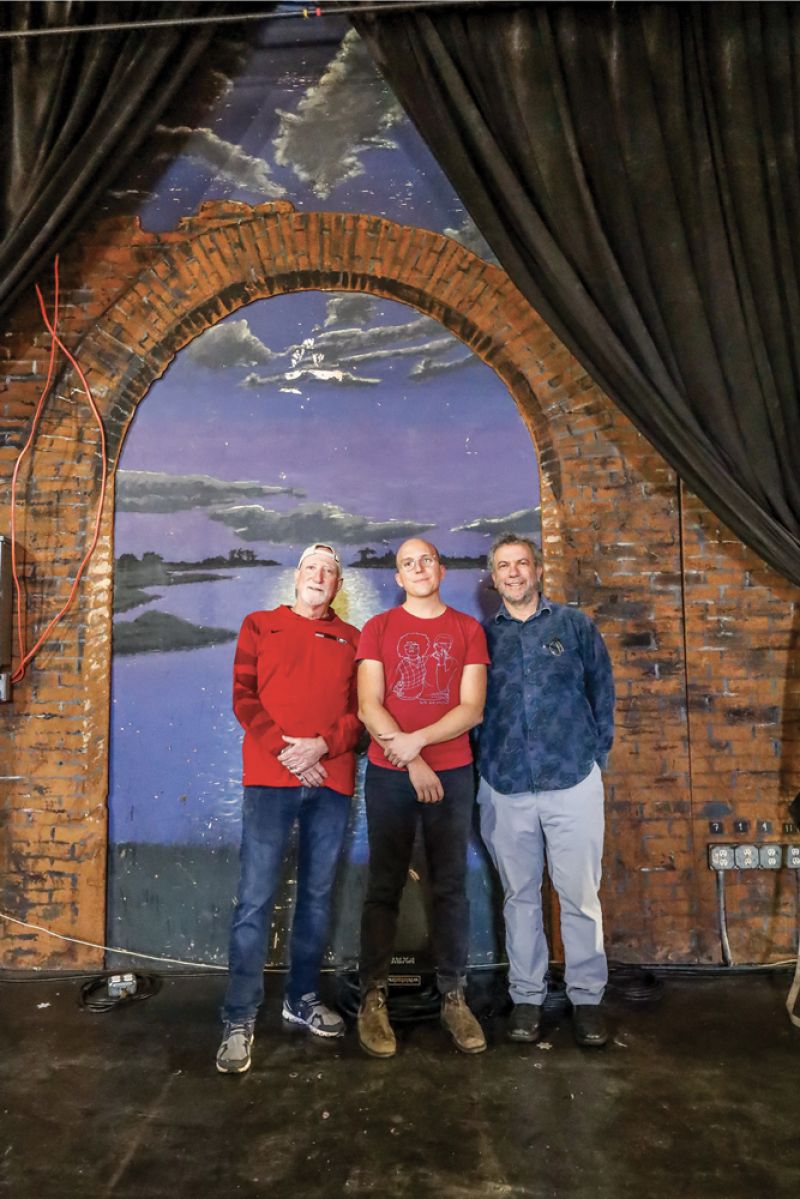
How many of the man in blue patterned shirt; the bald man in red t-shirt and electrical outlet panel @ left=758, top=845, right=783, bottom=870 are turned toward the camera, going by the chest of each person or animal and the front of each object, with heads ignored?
3

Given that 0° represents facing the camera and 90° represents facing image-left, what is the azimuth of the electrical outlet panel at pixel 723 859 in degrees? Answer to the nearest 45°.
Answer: approximately 0°

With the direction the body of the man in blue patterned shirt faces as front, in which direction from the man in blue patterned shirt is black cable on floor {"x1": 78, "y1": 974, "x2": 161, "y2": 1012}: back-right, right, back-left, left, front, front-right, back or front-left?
right

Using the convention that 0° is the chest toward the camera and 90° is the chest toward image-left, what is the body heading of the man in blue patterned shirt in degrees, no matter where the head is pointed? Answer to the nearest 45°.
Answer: approximately 0°

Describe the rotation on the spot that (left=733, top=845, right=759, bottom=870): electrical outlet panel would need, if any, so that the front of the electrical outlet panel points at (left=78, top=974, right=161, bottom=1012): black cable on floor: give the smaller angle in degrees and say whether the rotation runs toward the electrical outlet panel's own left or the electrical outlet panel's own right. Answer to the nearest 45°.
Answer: approximately 45° to the electrical outlet panel's own right

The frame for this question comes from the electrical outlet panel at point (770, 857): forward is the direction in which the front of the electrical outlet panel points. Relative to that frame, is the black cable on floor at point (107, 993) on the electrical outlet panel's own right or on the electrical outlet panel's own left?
on the electrical outlet panel's own right
